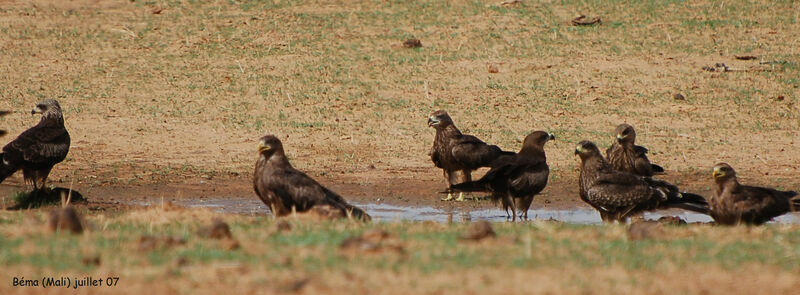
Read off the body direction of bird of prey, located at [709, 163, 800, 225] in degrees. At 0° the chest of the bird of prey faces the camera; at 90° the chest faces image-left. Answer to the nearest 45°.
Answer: approximately 90°

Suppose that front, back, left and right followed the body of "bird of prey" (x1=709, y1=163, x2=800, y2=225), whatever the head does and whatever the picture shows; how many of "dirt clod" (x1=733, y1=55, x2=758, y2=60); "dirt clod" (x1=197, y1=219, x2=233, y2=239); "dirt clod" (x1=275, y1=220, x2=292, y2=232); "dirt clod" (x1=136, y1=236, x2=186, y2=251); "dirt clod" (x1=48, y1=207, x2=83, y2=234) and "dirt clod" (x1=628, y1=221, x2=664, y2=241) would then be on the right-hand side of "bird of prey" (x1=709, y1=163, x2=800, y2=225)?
1

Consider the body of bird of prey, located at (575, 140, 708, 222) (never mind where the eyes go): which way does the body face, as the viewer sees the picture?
to the viewer's left

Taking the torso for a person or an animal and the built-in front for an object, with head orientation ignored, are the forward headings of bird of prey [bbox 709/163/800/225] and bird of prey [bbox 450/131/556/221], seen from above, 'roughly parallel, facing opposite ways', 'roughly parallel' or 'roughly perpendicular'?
roughly parallel, facing opposite ways

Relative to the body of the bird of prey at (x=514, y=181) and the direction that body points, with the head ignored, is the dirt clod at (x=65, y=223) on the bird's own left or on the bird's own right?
on the bird's own right

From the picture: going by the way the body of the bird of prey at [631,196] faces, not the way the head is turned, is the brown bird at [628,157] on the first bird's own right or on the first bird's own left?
on the first bird's own right

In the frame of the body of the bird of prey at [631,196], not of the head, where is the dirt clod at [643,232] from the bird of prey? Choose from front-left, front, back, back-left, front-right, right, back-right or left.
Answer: left

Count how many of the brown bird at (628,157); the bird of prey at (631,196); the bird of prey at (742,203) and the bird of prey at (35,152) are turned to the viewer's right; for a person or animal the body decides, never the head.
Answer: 1

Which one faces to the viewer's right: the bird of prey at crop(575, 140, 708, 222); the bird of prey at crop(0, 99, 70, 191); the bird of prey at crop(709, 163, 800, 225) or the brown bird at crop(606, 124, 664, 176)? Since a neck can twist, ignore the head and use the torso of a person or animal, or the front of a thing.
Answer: the bird of prey at crop(0, 99, 70, 191)

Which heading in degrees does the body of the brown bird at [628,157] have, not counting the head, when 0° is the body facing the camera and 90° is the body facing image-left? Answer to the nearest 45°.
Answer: approximately 45°

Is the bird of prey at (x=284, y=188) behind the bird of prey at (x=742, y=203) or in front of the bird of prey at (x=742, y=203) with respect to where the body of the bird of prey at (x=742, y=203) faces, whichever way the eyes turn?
in front

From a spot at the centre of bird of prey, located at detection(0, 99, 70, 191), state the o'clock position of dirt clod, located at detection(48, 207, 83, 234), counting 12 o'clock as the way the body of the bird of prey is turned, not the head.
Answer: The dirt clod is roughly at 3 o'clock from the bird of prey.

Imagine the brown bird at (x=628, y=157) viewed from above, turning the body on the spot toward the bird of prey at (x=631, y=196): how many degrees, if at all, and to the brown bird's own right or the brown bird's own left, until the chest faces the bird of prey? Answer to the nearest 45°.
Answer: approximately 45° to the brown bird's own left

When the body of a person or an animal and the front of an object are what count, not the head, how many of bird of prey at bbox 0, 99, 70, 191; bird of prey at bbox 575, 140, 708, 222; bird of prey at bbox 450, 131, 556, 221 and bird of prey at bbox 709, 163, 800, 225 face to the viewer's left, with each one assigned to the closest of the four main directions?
2

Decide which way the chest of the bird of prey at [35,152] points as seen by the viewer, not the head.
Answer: to the viewer's right
